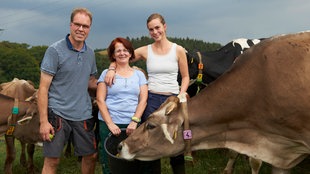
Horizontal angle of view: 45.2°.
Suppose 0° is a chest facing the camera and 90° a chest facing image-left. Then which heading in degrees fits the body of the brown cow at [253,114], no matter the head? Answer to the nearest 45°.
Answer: approximately 90°

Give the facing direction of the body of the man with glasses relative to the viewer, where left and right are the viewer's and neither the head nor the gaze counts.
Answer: facing the viewer and to the right of the viewer

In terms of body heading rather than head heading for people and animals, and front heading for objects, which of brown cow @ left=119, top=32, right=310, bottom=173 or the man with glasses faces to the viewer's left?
the brown cow

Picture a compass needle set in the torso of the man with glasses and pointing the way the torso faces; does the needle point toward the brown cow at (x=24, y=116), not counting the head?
no

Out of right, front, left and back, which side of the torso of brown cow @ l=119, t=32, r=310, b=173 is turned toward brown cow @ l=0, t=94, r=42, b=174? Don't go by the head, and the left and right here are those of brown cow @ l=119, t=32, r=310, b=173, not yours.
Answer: front

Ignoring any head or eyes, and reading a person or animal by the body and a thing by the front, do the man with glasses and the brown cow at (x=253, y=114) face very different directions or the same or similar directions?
very different directions

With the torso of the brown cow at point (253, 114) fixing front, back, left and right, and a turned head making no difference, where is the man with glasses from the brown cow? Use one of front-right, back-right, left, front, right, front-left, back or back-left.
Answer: front

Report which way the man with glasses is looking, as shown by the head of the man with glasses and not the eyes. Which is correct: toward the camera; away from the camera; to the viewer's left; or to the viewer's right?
toward the camera
